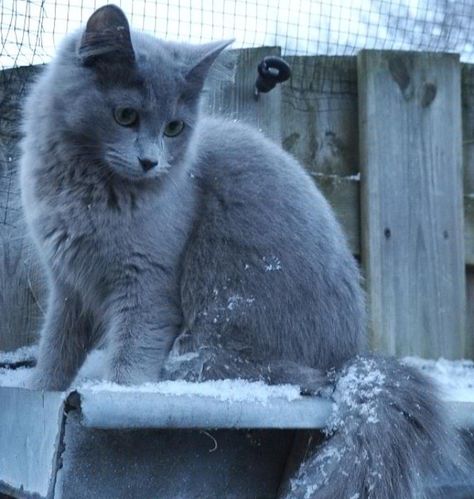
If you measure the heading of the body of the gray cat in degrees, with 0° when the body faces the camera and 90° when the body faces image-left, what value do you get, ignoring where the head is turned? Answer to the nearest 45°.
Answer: approximately 45°

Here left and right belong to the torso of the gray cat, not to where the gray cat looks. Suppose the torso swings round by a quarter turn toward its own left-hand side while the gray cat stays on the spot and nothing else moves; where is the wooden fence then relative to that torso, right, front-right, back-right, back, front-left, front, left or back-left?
left
